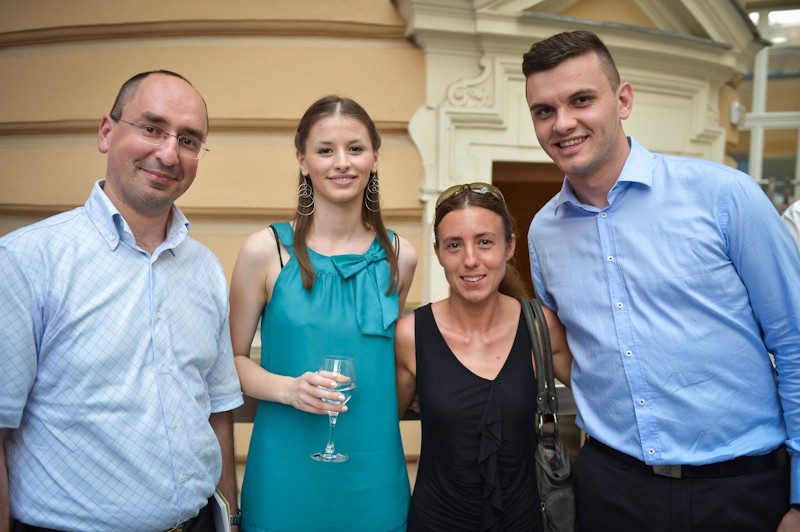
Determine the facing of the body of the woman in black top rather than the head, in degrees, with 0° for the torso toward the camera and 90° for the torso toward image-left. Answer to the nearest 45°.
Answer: approximately 0°

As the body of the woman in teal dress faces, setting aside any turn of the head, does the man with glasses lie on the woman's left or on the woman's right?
on the woman's right

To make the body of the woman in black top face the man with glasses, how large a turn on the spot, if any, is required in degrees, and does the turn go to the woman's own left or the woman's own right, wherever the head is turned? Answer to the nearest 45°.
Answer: approximately 45° to the woman's own right

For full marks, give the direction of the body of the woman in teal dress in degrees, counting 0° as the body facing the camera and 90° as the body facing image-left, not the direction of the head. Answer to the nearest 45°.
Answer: approximately 0°

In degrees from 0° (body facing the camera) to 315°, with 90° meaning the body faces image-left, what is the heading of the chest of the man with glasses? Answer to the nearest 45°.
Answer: approximately 315°
